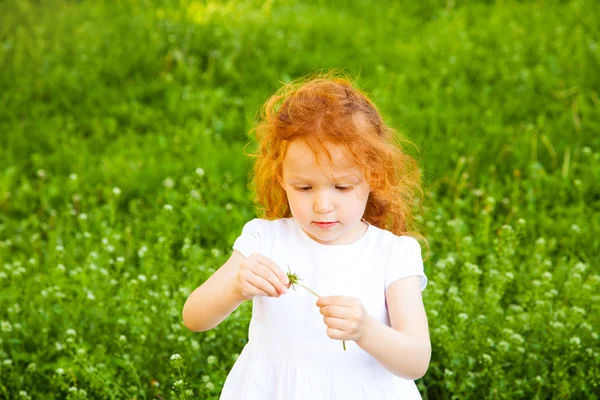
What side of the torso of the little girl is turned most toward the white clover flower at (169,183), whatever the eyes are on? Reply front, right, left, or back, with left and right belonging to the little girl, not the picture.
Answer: back

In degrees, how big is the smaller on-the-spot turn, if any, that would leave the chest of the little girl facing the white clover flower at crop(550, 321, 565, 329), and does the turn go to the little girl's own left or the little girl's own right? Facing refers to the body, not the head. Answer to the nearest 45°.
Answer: approximately 135° to the little girl's own left

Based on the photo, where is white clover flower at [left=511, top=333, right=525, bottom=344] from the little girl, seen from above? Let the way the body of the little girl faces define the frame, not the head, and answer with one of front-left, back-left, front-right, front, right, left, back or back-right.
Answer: back-left

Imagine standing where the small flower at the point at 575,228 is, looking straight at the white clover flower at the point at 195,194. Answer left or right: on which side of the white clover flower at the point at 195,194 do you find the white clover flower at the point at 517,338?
left

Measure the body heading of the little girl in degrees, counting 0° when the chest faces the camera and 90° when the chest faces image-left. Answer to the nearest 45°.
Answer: approximately 0°

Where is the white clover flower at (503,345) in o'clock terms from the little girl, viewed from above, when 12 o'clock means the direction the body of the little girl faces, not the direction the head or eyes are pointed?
The white clover flower is roughly at 7 o'clock from the little girl.

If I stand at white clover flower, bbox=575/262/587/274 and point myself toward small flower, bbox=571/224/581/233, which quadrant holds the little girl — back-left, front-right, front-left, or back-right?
back-left

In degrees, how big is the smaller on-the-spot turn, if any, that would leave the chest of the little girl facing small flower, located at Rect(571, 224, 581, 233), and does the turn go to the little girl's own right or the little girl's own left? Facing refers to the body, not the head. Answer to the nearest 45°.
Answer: approximately 135° to the little girl's own left

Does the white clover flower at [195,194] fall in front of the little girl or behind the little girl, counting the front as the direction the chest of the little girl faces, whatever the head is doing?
behind
